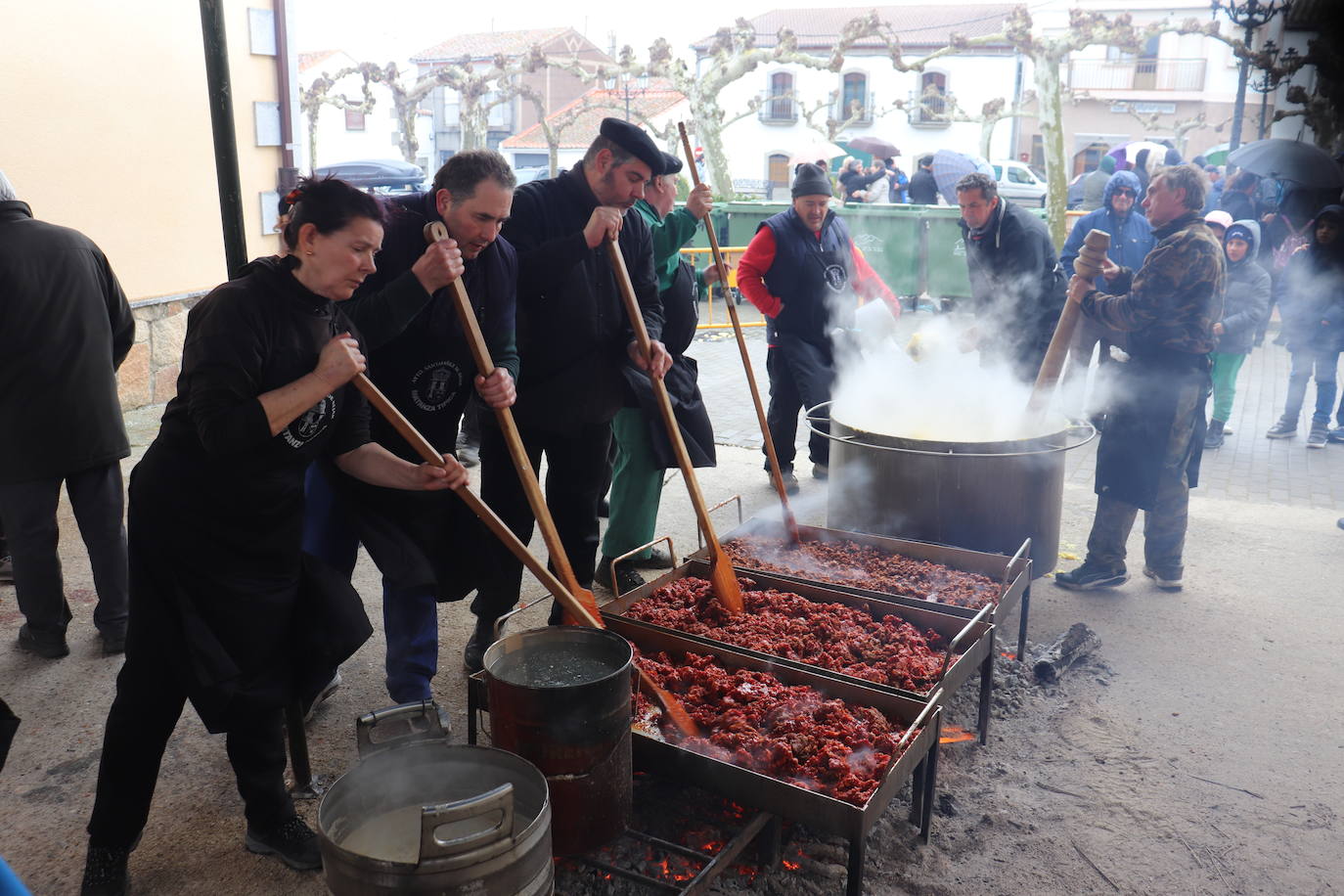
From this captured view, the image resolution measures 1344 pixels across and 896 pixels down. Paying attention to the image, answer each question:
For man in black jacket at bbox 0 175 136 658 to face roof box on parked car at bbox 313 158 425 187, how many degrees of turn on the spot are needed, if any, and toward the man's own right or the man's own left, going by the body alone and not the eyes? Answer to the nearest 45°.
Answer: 0° — they already face it

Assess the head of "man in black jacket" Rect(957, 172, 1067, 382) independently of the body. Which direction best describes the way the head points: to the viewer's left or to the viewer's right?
to the viewer's left

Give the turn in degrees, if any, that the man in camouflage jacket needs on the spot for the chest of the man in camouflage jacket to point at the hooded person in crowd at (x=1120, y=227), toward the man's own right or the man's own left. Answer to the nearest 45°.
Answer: approximately 90° to the man's own right

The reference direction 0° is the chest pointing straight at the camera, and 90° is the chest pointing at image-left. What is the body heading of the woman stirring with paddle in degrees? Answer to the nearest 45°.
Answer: approximately 315°

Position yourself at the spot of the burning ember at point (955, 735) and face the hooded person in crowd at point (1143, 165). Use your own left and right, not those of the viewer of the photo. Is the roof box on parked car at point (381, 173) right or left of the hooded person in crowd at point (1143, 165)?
left

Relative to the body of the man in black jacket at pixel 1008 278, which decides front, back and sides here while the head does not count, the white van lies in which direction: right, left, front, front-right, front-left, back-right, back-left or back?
back-right

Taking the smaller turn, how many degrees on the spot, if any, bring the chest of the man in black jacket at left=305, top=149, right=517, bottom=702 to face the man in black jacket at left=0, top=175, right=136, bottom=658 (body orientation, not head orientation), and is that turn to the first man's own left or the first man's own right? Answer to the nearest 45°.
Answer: approximately 180°

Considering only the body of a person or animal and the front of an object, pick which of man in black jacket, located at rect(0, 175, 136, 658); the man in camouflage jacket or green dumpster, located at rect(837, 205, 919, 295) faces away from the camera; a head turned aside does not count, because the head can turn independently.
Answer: the man in black jacket

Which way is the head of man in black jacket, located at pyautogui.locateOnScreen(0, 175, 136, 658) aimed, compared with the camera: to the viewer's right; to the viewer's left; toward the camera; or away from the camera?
away from the camera

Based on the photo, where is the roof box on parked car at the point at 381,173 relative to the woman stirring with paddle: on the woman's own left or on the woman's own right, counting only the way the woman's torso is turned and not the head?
on the woman's own left

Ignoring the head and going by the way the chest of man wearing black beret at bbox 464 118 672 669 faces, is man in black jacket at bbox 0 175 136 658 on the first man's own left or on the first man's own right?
on the first man's own right

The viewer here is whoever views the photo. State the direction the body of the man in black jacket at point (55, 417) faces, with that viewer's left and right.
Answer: facing away from the viewer

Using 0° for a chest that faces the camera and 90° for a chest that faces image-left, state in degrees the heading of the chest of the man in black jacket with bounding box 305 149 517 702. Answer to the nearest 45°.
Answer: approximately 315°
